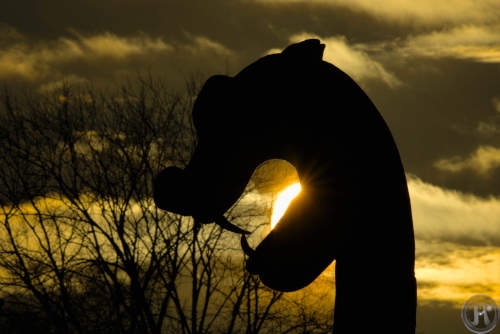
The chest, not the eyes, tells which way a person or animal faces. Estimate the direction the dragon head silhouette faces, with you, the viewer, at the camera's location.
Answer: facing to the left of the viewer
